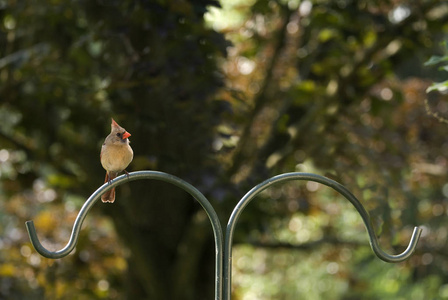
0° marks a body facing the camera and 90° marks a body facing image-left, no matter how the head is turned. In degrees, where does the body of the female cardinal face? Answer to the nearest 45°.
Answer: approximately 315°
